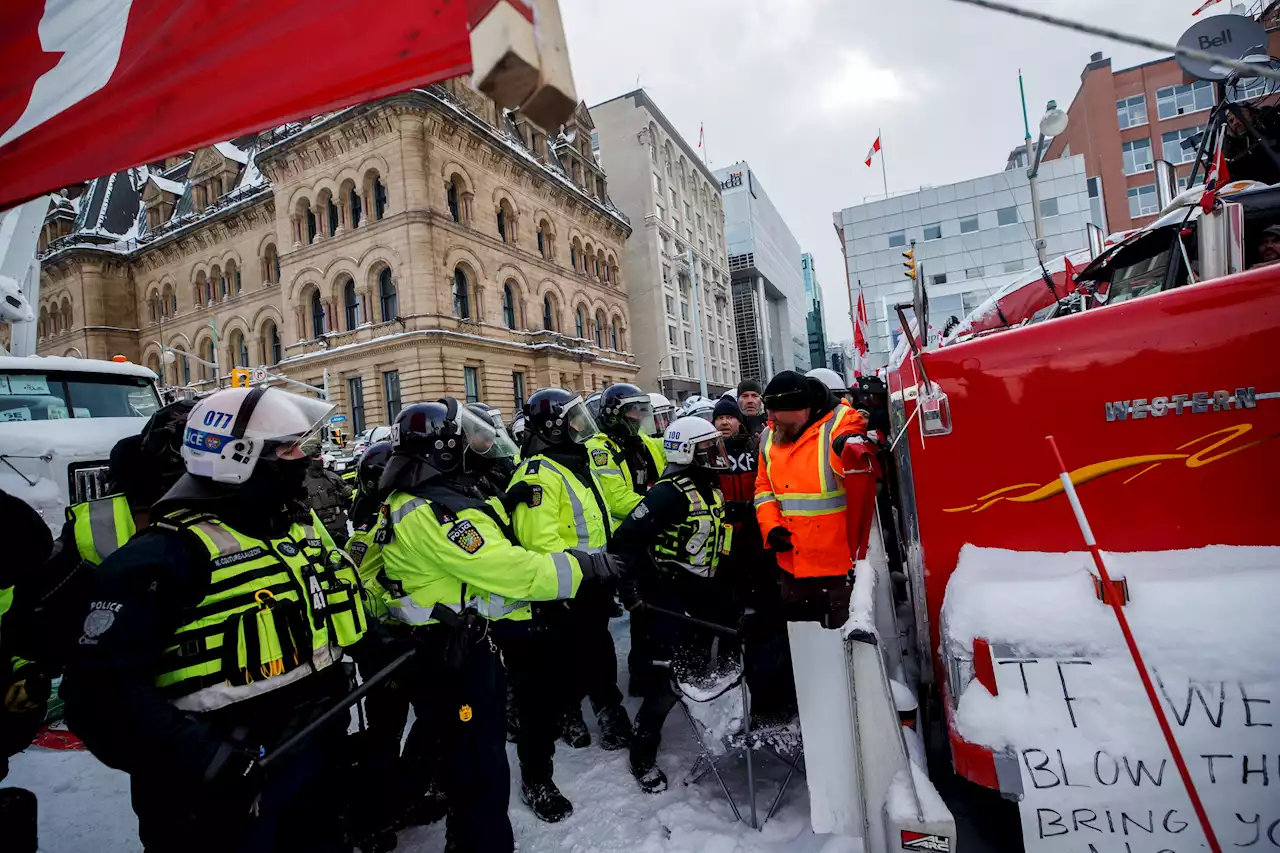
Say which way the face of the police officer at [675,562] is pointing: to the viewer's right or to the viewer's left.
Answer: to the viewer's right

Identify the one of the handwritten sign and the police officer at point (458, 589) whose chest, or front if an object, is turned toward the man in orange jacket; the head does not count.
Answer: the police officer

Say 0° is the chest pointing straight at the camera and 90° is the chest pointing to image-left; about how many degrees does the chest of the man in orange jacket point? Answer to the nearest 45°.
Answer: approximately 45°

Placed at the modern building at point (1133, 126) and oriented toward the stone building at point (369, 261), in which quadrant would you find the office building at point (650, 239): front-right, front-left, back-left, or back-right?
front-right

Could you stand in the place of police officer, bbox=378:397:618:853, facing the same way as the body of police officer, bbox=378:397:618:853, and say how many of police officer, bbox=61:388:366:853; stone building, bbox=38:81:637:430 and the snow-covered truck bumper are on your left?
1

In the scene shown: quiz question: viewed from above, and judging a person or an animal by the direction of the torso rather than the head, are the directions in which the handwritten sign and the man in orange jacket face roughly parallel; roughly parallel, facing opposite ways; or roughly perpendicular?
roughly parallel

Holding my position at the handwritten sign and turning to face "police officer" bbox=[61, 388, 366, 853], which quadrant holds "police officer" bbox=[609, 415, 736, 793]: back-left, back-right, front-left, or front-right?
front-right

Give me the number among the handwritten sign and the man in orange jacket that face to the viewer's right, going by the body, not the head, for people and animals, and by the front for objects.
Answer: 0

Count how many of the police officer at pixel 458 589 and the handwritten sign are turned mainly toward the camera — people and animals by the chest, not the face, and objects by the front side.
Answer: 1

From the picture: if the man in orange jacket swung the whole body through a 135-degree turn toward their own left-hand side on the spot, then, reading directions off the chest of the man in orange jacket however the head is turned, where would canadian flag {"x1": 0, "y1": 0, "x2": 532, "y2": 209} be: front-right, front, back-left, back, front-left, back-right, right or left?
back-right

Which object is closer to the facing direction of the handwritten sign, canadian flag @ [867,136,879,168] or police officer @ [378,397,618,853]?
the police officer

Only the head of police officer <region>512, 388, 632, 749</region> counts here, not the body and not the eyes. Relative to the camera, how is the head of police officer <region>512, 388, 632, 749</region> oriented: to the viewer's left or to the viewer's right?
to the viewer's right

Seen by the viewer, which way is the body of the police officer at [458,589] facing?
to the viewer's right

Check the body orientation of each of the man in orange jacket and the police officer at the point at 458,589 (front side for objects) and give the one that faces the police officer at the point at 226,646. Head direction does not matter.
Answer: the man in orange jacket

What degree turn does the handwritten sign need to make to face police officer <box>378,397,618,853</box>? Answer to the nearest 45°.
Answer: approximately 90° to its right

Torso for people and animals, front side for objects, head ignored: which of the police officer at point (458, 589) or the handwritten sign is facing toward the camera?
the handwritten sign

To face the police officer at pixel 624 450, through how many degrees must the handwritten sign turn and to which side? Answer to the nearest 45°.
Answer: approximately 135° to its right

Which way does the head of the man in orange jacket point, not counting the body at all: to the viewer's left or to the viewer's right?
to the viewer's left

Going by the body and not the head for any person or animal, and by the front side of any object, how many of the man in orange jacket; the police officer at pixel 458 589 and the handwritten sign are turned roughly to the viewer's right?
1

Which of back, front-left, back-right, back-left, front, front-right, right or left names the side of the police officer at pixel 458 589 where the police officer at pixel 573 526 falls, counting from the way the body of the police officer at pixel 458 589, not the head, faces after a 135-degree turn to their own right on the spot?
back
